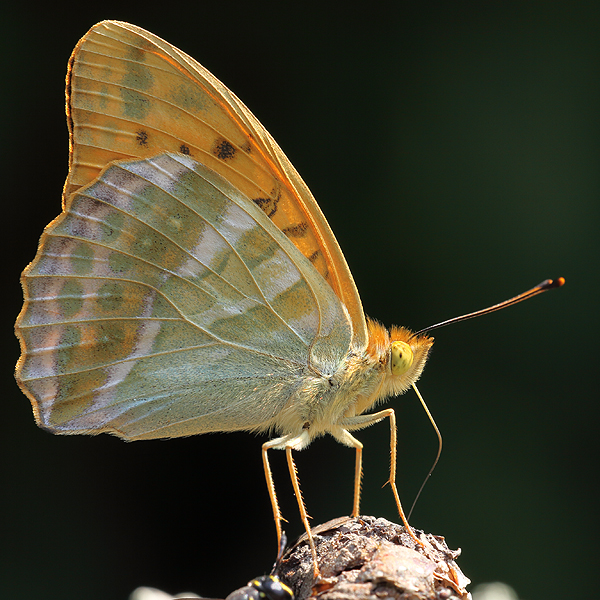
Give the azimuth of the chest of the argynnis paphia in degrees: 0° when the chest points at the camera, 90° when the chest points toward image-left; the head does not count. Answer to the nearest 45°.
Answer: approximately 270°
